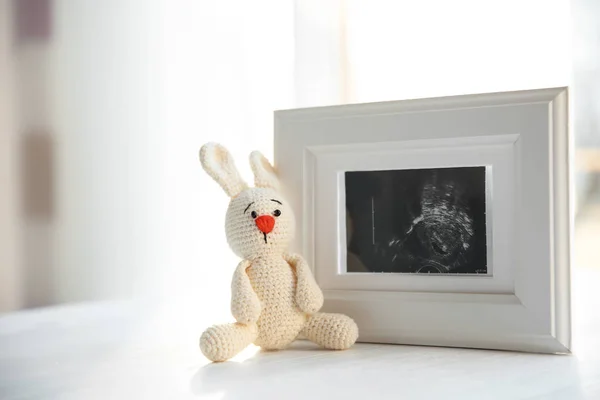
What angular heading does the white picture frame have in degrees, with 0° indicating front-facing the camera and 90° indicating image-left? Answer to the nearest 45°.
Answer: approximately 45°

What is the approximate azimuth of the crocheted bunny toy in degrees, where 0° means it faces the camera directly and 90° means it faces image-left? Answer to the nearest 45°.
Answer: approximately 0°
